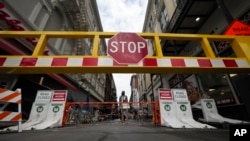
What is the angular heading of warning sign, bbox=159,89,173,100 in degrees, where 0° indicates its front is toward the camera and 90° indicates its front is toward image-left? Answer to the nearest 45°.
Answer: approximately 0°

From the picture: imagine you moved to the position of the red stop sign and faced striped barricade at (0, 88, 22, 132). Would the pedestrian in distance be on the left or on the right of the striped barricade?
right

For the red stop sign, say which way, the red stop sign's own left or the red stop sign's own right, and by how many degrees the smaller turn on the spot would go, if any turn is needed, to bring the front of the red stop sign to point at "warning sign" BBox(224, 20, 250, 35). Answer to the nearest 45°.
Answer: approximately 90° to the red stop sign's own left

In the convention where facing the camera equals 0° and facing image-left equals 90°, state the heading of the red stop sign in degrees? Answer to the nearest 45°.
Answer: approximately 0°

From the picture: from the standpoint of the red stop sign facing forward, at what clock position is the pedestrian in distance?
The pedestrian in distance is roughly at 6 o'clock from the red stop sign.
